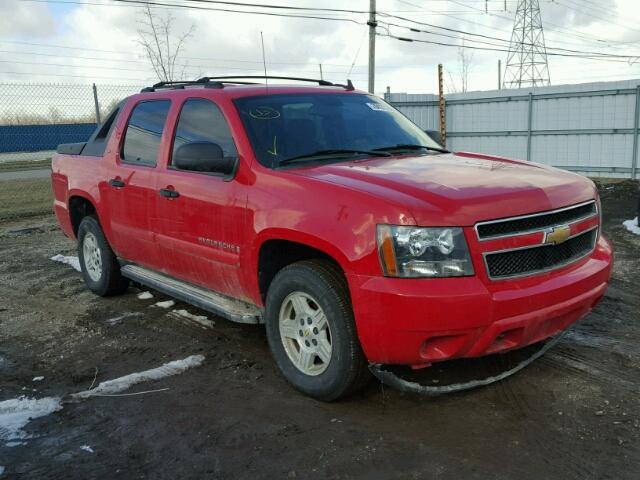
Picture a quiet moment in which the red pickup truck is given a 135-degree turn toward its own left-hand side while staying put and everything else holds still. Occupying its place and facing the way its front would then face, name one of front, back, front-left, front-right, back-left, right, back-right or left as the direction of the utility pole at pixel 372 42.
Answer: front

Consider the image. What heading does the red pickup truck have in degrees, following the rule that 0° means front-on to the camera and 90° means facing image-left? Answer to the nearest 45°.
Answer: approximately 315°

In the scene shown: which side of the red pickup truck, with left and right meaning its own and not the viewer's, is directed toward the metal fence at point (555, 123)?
left
